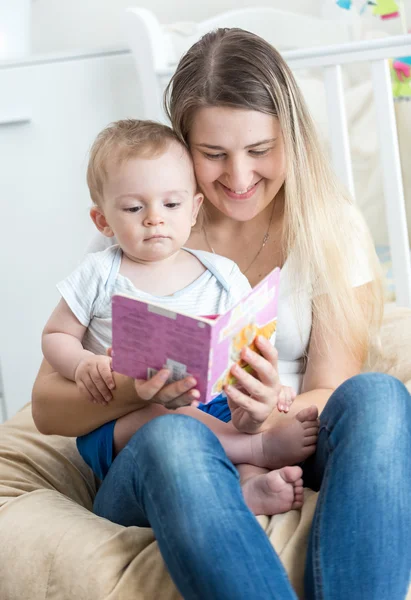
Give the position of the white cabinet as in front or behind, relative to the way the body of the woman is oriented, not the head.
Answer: behind

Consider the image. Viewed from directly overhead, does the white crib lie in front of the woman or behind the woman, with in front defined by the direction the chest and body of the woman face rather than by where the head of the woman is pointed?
behind

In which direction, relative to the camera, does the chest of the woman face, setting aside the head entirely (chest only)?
toward the camera

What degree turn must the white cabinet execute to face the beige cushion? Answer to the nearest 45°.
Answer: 0° — it already faces it

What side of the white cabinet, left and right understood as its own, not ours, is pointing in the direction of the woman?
front

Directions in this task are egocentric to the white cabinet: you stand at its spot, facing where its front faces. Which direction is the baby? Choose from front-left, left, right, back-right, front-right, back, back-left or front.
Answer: front

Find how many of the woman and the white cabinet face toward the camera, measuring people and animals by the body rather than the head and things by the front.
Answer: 2
